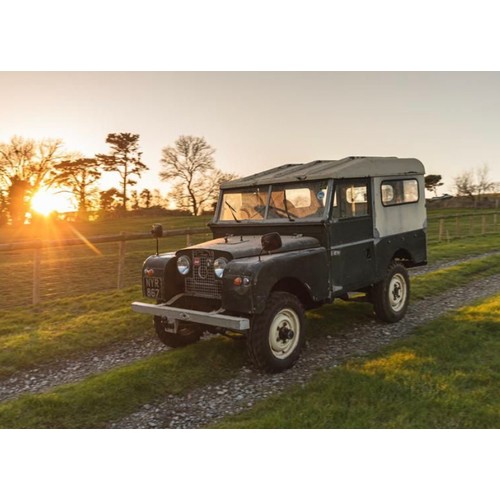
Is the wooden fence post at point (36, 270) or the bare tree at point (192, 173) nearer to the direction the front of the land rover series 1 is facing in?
the wooden fence post

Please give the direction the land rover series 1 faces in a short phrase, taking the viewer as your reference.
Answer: facing the viewer and to the left of the viewer

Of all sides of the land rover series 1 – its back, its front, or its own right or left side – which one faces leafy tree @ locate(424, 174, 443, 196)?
back

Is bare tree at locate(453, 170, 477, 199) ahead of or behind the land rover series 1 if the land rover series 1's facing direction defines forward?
behind

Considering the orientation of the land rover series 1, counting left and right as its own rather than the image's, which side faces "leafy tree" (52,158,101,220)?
right

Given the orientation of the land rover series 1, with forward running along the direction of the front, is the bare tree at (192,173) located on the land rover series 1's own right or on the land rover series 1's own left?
on the land rover series 1's own right

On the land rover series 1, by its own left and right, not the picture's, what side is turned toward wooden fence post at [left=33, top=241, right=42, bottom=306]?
right

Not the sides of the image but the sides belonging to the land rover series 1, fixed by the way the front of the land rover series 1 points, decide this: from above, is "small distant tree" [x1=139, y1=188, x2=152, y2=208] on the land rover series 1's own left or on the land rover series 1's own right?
on the land rover series 1's own right

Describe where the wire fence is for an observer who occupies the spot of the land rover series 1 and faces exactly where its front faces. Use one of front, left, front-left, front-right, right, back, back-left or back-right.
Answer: right

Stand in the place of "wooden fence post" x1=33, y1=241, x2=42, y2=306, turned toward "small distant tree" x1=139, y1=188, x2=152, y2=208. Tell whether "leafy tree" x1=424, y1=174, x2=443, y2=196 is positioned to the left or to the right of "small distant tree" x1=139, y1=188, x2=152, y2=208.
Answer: right
